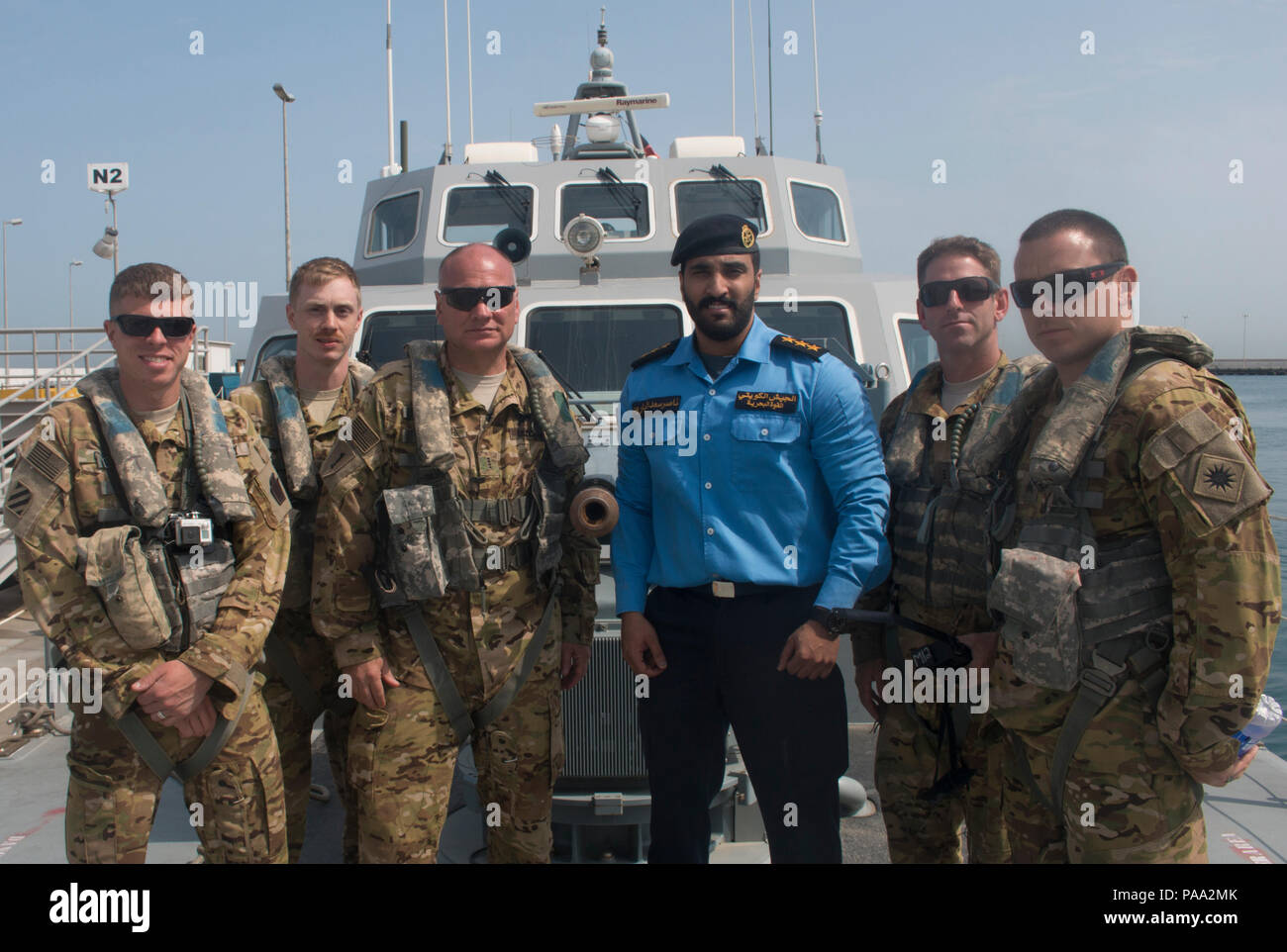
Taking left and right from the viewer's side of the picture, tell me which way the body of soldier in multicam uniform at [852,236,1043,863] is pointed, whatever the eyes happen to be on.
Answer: facing the viewer

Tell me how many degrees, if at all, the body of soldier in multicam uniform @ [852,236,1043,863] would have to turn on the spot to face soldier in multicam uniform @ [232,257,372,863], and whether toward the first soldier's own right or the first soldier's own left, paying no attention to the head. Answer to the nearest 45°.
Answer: approximately 90° to the first soldier's own right

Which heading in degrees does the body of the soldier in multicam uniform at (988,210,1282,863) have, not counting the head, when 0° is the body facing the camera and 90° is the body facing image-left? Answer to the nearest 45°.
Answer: approximately 45°

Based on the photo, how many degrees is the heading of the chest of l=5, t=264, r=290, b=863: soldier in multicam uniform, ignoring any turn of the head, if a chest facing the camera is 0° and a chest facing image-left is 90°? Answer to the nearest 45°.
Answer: approximately 0°

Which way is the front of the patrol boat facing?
toward the camera

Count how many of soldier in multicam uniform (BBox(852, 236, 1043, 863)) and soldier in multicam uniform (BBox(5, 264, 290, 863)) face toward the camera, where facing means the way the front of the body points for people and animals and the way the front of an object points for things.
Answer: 2
